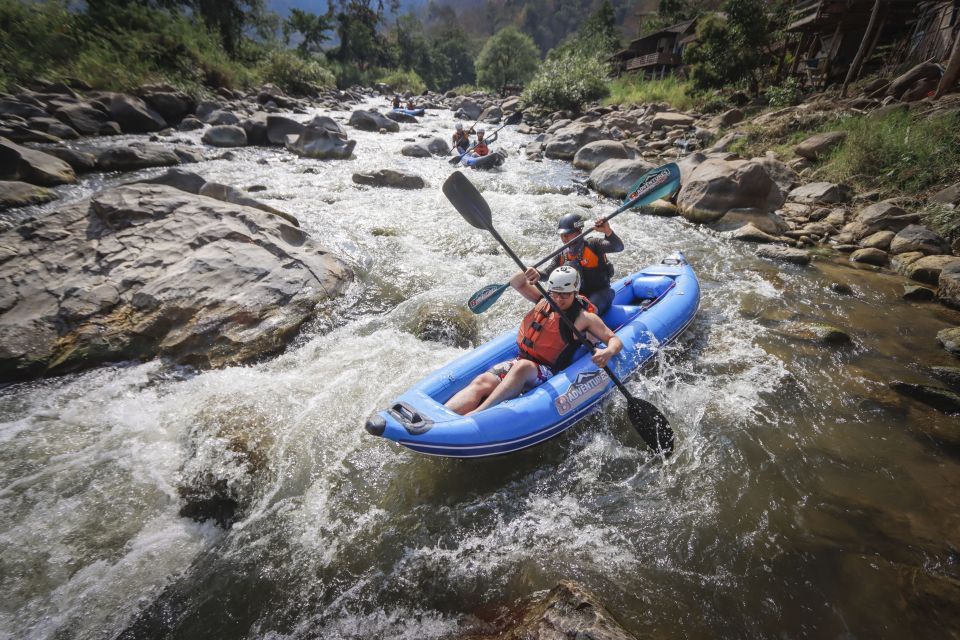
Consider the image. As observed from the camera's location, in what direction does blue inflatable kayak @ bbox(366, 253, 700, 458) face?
facing the viewer and to the left of the viewer

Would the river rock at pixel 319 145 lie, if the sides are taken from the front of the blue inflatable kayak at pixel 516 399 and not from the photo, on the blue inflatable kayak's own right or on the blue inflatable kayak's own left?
on the blue inflatable kayak's own right

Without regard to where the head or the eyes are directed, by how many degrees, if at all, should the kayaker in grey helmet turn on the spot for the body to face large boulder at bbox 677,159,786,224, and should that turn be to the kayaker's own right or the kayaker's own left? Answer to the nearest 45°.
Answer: approximately 180°

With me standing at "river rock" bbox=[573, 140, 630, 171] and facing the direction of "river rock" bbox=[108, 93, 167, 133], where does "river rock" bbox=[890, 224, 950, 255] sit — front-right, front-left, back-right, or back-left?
back-left

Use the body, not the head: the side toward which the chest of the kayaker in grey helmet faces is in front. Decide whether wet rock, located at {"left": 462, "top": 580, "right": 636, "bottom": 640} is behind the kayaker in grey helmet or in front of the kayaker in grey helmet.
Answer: in front

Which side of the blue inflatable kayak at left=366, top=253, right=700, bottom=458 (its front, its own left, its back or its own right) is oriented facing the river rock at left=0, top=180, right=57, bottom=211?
right

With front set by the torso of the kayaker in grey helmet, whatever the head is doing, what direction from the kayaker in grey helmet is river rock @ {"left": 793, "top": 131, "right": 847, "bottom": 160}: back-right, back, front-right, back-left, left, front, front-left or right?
back

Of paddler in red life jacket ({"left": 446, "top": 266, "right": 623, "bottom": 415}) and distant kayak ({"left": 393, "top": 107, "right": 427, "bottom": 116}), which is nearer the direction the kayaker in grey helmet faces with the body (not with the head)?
the paddler in red life jacket

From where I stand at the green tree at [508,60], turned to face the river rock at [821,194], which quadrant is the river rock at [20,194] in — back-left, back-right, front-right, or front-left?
front-right

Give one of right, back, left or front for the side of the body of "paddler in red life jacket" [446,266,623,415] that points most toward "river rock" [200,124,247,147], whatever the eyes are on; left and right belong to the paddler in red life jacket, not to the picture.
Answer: right

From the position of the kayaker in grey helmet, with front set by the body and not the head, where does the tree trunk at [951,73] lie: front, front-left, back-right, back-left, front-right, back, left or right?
back

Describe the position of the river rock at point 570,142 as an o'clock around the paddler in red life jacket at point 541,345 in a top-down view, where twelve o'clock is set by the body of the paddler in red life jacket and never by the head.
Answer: The river rock is roughly at 5 o'clock from the paddler in red life jacket.

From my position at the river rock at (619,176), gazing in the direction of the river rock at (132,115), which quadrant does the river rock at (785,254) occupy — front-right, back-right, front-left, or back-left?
back-left

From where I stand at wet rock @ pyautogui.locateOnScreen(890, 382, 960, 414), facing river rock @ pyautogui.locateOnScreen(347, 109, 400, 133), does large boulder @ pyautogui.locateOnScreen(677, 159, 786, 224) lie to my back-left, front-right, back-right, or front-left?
front-right

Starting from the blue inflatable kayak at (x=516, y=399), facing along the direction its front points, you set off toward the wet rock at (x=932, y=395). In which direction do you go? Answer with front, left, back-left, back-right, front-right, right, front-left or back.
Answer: back-left

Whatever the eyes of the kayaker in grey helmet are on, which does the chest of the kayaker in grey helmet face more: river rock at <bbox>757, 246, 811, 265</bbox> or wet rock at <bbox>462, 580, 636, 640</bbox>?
the wet rock

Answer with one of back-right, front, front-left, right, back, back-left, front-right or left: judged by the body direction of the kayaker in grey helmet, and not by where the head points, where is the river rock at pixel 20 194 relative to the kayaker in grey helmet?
front-right

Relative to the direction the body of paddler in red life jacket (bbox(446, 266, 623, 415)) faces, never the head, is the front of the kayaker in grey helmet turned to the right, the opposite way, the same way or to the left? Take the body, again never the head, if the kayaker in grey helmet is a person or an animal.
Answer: the same way

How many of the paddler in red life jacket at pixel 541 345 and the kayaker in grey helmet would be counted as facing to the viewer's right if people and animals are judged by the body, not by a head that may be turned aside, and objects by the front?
0

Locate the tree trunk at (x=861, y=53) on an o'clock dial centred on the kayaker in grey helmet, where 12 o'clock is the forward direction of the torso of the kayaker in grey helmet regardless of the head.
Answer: The tree trunk is roughly at 6 o'clock from the kayaker in grey helmet.
